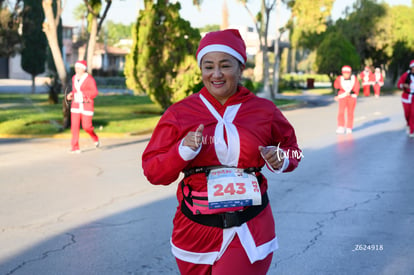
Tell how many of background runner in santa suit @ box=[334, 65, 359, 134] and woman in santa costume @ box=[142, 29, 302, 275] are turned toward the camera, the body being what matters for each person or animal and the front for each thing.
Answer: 2

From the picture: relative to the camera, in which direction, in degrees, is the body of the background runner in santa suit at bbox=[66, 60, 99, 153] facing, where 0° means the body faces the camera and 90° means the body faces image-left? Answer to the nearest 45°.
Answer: approximately 45°

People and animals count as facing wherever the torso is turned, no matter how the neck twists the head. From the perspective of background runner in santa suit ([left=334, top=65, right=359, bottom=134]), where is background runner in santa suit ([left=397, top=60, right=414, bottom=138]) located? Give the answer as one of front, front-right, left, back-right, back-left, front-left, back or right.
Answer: front-left

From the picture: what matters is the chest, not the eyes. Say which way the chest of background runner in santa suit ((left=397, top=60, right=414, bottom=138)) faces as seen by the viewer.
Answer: toward the camera

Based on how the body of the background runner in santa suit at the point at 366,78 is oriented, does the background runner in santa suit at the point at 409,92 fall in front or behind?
in front

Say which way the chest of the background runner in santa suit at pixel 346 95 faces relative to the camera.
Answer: toward the camera

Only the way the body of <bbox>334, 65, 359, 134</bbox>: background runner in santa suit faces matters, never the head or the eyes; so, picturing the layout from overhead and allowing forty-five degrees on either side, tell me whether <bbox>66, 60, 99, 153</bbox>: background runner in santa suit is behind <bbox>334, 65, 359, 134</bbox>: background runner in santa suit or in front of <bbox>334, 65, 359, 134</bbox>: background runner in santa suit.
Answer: in front

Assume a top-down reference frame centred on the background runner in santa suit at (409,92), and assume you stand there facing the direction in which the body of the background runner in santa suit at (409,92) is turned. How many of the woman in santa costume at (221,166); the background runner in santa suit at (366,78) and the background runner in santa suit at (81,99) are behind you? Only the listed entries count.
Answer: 1

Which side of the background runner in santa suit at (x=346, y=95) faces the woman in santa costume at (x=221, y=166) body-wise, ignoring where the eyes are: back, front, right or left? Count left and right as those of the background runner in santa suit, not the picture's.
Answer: front

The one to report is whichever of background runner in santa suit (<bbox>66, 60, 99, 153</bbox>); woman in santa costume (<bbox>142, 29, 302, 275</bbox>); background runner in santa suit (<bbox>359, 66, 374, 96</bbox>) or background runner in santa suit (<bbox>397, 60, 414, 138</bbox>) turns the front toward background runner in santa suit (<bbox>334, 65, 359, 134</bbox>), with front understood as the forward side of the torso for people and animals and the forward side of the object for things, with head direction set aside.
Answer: background runner in santa suit (<bbox>359, 66, 374, 96</bbox>)

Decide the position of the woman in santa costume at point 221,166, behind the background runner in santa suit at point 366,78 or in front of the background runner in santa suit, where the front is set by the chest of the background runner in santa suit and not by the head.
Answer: in front

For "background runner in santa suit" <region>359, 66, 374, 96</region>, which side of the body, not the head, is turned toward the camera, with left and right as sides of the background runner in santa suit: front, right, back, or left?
front

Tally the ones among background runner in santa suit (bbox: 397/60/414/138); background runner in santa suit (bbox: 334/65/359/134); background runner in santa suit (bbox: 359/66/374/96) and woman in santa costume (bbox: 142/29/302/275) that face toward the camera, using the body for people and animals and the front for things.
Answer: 4

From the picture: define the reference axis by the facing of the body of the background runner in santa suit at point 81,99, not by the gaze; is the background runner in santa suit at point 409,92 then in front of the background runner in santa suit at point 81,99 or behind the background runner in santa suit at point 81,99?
behind
